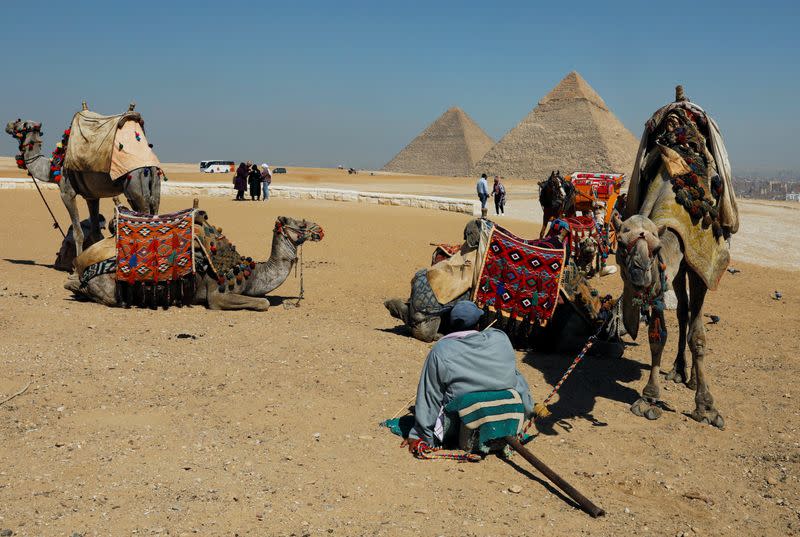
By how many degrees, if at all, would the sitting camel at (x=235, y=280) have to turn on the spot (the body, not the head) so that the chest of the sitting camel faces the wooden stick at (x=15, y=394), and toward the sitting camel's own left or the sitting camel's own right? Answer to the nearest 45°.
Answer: approximately 135° to the sitting camel's own right

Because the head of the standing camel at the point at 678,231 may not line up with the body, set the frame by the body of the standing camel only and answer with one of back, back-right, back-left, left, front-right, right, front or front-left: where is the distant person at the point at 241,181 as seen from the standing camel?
back-right

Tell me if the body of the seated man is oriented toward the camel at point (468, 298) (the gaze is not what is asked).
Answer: yes

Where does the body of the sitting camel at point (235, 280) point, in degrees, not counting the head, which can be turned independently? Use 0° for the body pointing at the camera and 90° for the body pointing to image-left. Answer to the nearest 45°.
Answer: approximately 270°

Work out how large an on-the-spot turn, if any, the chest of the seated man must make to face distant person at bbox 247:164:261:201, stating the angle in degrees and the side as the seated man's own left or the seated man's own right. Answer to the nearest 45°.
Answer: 0° — they already face them

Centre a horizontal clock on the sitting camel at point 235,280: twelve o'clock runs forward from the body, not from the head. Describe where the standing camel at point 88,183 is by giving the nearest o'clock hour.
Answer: The standing camel is roughly at 8 o'clock from the sitting camel.

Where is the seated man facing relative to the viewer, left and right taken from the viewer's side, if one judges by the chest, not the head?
facing away from the viewer

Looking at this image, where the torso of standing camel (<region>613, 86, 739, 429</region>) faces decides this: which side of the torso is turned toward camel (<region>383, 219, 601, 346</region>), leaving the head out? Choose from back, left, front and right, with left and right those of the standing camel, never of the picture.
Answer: right

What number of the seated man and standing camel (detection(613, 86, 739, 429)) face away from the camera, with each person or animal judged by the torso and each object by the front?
1

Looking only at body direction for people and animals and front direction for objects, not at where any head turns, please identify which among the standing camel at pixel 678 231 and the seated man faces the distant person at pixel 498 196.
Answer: the seated man
